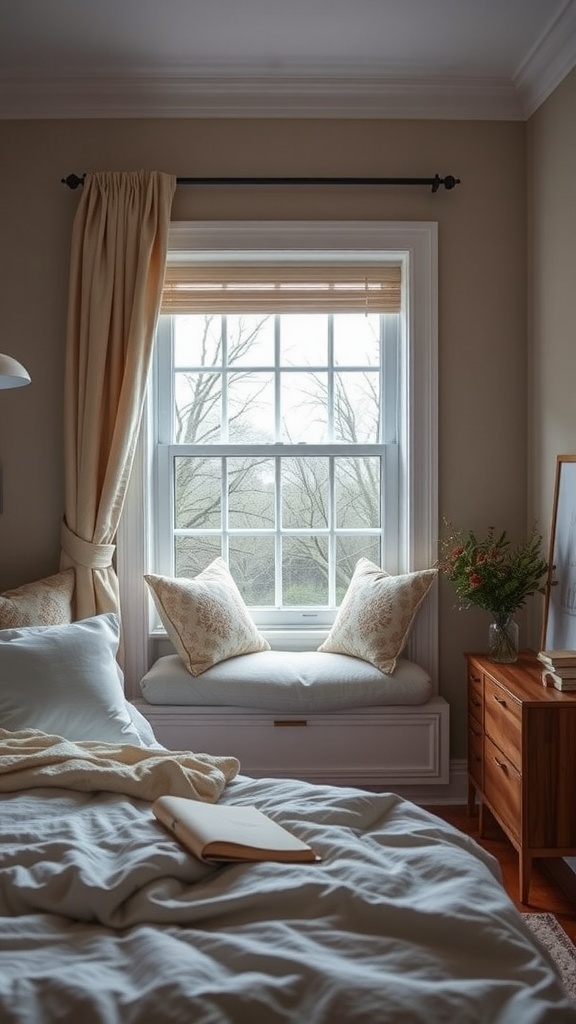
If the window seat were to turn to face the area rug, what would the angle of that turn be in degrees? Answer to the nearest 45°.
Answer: approximately 45° to its left

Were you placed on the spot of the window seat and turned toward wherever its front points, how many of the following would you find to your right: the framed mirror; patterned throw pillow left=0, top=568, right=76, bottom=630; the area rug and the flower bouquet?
1

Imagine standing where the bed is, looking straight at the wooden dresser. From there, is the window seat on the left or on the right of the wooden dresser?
left

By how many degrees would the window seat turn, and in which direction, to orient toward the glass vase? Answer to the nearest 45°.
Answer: approximately 90° to its left

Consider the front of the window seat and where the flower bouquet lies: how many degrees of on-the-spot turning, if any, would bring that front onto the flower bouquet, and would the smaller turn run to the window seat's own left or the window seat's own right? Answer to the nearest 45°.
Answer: approximately 90° to the window seat's own left

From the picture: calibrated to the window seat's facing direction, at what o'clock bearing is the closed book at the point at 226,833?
The closed book is roughly at 12 o'clock from the window seat.

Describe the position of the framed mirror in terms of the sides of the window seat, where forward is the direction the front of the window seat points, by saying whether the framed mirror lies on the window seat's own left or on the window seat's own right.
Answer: on the window seat's own left

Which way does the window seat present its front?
toward the camera

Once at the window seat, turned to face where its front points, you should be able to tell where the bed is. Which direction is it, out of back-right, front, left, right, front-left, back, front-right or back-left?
front

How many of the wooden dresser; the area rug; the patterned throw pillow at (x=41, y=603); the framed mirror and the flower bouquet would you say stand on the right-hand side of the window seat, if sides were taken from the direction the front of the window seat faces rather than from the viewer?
1

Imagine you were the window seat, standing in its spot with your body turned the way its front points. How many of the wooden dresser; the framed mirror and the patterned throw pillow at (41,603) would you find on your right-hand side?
1

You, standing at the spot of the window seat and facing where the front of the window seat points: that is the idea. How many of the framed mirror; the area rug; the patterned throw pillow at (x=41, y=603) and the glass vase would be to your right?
1
